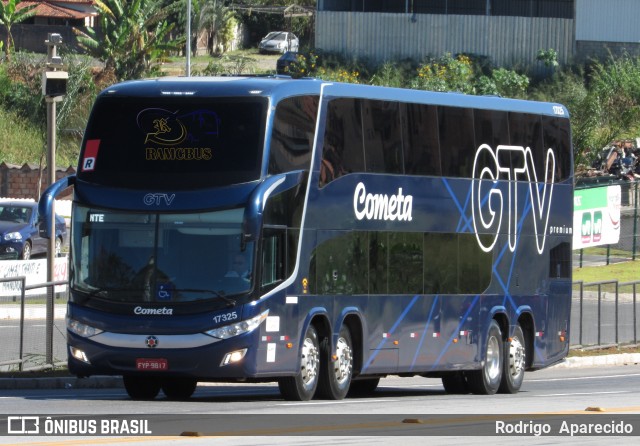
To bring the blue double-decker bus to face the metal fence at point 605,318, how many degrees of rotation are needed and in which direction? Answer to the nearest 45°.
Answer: approximately 180°

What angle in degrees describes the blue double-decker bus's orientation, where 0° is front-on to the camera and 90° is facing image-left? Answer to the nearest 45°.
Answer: approximately 45°

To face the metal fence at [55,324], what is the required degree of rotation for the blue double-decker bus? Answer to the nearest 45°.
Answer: approximately 90° to its right

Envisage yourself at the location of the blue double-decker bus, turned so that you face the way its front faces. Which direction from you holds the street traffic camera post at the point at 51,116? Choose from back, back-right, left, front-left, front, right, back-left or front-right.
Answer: right
